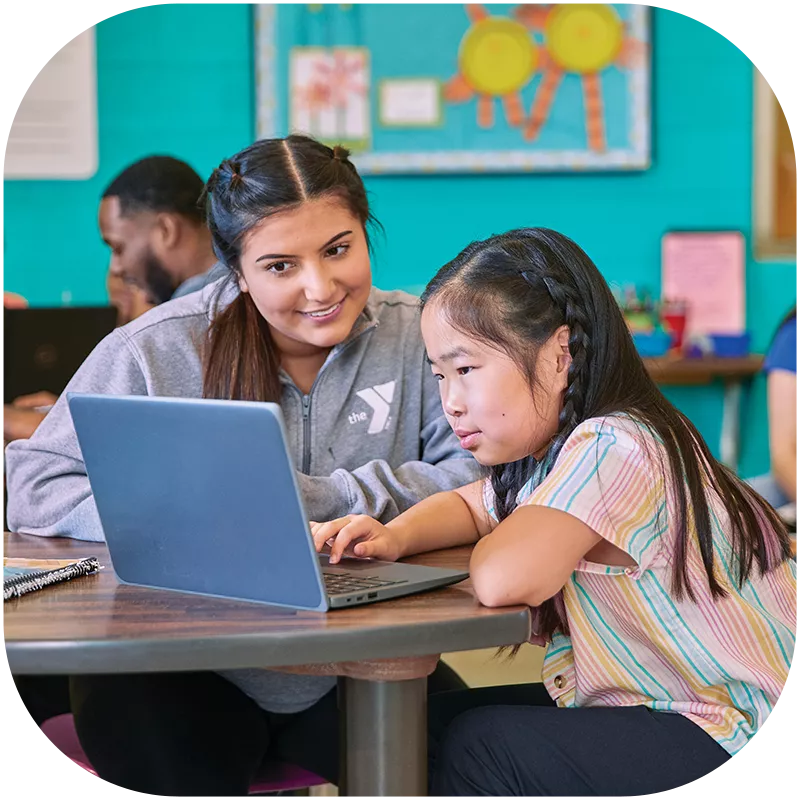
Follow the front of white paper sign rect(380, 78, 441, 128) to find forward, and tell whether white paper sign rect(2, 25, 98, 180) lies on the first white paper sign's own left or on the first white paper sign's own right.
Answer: on the first white paper sign's own right

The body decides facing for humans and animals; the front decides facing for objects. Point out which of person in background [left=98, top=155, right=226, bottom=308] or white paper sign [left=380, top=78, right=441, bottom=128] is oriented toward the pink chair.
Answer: the white paper sign

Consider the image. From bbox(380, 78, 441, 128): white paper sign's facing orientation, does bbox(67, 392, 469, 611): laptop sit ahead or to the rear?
ahead

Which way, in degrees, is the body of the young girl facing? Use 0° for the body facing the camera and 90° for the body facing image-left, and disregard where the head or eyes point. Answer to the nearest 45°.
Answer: approximately 90°

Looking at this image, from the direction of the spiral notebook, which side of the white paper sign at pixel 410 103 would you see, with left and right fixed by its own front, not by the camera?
front

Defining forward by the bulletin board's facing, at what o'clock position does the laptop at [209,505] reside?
The laptop is roughly at 12 o'clock from the bulletin board.

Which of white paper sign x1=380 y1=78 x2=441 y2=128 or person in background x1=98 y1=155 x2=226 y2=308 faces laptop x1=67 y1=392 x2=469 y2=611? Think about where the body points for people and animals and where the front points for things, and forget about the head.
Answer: the white paper sign

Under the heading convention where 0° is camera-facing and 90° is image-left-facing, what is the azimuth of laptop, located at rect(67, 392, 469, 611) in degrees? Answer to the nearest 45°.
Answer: approximately 225°

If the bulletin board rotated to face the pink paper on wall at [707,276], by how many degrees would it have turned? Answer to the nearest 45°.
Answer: approximately 90° to its left

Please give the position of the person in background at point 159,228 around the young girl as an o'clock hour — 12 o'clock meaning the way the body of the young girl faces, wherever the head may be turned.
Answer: The person in background is roughly at 2 o'clock from the young girl.

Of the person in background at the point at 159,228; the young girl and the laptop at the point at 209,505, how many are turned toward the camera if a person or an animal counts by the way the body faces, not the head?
0

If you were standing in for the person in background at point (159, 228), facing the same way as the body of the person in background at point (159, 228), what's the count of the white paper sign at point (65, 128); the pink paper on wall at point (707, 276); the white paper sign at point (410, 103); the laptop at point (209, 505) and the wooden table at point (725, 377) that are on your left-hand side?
1
